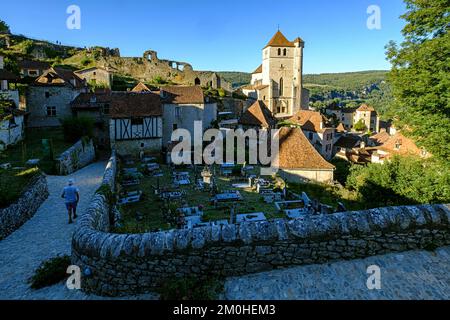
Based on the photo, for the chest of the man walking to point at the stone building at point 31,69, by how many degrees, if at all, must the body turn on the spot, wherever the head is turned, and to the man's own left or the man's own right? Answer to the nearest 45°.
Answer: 0° — they already face it

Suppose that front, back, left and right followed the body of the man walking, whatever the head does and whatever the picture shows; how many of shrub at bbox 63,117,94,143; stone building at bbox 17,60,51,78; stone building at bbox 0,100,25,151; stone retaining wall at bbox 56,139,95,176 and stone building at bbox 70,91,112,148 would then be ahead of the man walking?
5

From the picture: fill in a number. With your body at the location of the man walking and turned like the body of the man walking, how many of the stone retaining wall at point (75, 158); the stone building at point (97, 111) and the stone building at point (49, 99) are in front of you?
3

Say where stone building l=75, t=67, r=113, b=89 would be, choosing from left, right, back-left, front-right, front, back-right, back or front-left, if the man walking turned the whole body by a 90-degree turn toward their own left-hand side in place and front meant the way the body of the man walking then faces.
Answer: right

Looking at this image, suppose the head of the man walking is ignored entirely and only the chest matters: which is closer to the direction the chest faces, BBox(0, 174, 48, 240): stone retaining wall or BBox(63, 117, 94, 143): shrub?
the shrub

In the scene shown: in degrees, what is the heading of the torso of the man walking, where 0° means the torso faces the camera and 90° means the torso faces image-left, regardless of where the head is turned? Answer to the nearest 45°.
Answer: approximately 180°

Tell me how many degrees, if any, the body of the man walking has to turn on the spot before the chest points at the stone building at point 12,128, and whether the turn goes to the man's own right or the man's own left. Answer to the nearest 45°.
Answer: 0° — they already face it

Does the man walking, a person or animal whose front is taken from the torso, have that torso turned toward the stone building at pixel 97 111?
yes

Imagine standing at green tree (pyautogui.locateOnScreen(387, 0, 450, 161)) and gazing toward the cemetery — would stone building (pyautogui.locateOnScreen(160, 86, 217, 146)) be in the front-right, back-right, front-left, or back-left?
front-right

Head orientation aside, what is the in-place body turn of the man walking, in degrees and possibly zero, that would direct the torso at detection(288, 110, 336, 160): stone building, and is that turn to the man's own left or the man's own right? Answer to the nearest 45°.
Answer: approximately 45° to the man's own right

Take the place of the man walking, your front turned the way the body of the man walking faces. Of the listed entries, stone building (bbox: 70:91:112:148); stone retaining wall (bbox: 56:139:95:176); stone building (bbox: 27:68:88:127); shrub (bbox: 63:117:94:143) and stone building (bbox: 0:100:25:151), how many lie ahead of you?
5

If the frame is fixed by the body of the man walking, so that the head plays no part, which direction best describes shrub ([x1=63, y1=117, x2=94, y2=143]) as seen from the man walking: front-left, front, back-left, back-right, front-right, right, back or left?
front

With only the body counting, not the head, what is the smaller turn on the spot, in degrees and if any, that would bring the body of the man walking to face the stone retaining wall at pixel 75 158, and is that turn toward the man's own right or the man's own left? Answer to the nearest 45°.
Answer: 0° — they already face it

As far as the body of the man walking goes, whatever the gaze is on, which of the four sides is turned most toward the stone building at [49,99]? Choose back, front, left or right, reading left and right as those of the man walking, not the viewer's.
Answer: front
